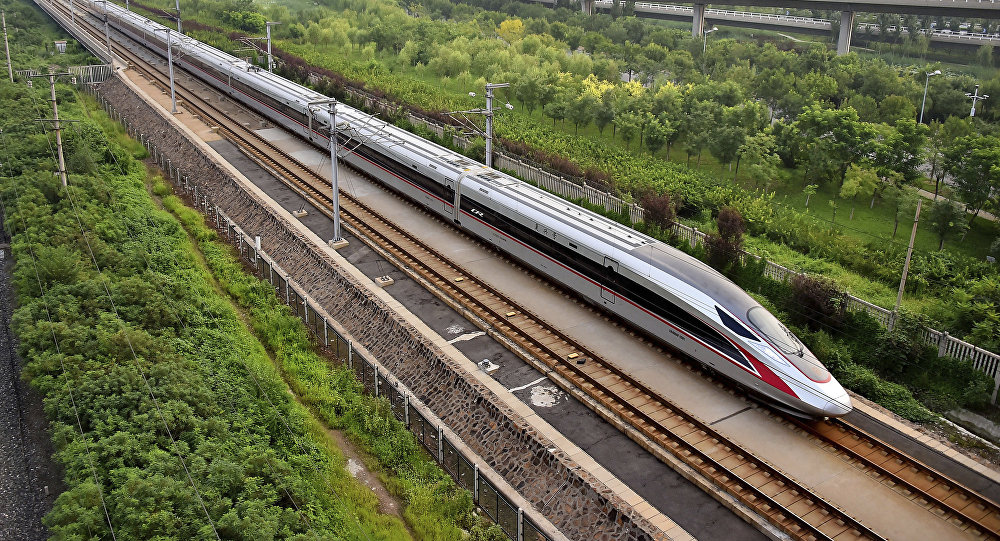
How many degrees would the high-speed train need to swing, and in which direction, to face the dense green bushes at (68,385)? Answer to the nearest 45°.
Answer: approximately 90° to its right

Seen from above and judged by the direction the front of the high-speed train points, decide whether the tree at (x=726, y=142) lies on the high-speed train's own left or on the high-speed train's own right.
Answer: on the high-speed train's own left

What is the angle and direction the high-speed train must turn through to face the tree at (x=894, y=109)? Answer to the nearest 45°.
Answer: approximately 90° to its left

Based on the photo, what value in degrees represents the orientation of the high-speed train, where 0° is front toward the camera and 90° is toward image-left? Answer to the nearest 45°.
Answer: approximately 315°

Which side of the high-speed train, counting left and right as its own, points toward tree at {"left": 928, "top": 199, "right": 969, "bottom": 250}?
left

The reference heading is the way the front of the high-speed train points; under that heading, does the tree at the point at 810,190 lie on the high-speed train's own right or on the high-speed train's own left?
on the high-speed train's own left

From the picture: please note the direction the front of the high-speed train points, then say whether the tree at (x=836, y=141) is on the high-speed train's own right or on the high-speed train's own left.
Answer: on the high-speed train's own left

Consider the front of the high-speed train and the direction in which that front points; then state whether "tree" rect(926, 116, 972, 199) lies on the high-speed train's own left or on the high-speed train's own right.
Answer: on the high-speed train's own left

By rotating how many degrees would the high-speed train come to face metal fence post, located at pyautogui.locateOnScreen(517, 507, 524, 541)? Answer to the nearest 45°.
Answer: approximately 45° to its right

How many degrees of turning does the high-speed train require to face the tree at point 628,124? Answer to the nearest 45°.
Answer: approximately 135° to its left
